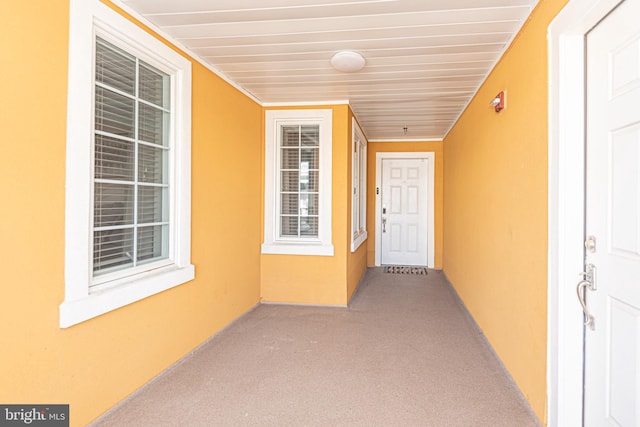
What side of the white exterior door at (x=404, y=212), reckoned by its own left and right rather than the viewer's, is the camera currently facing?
front

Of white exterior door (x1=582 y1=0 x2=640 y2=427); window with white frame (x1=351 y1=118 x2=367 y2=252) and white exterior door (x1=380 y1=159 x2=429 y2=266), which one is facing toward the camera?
white exterior door (x1=380 y1=159 x2=429 y2=266)

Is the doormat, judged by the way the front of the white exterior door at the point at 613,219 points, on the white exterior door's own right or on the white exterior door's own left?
on the white exterior door's own right

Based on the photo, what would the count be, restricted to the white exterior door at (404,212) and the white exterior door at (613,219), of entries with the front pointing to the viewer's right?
0

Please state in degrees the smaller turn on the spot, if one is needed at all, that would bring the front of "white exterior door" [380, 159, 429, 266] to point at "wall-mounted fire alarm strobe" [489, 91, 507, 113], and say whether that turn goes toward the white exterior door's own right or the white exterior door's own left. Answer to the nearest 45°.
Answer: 0° — it already faces it

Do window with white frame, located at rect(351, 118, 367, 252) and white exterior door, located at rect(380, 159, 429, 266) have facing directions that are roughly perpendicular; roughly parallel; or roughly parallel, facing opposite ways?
roughly perpendicular

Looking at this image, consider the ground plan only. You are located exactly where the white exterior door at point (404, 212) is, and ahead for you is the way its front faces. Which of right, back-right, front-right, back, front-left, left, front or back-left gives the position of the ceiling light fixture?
front

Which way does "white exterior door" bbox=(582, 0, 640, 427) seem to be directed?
to the viewer's left

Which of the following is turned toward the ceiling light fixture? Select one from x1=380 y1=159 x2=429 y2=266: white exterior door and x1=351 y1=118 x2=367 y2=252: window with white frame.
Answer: the white exterior door
